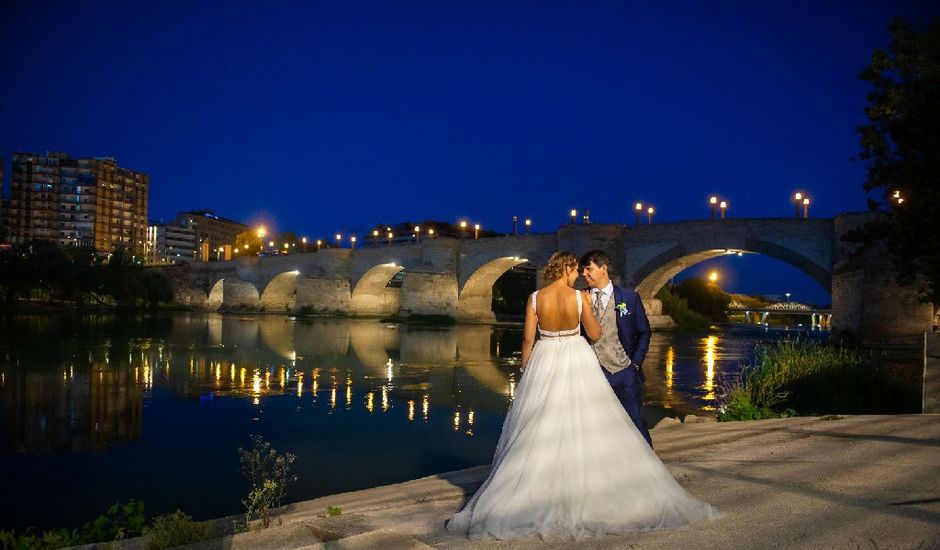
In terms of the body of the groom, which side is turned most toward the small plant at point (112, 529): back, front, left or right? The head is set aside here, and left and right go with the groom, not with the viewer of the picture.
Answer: front

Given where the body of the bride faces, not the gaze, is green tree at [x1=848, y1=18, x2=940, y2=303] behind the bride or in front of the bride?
in front

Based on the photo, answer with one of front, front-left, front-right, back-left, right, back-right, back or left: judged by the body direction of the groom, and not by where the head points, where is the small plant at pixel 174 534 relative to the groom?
front

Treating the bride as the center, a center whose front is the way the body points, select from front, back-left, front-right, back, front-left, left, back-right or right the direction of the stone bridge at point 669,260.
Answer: front

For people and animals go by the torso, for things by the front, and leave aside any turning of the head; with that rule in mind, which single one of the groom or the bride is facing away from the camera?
the bride

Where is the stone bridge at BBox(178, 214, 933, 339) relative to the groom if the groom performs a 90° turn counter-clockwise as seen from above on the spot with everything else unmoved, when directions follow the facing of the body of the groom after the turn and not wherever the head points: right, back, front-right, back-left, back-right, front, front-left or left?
back-left

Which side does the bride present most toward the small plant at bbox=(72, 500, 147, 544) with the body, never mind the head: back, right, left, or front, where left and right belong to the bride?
left

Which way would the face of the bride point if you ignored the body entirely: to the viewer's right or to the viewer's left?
to the viewer's right

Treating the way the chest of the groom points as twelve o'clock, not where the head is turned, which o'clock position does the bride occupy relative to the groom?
The bride is roughly at 11 o'clock from the groom.

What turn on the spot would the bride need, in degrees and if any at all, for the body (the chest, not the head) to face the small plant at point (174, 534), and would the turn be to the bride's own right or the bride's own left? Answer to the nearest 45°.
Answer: approximately 90° to the bride's own left

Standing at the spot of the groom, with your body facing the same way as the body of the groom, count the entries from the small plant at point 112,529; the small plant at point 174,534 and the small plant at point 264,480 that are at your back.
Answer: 0

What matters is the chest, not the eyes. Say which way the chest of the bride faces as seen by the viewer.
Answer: away from the camera

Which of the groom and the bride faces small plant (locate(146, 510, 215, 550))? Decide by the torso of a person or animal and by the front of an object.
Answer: the groom
